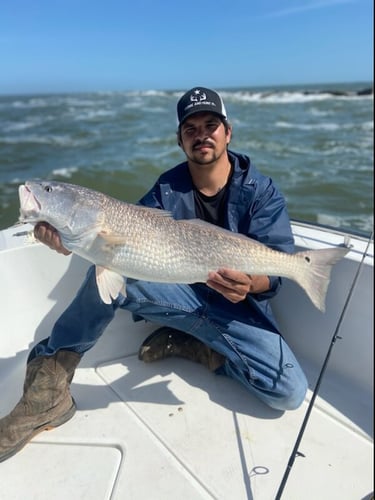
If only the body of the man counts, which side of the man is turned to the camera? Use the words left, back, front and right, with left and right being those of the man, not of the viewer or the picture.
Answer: front

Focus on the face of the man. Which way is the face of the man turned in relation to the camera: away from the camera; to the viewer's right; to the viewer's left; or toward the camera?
toward the camera
